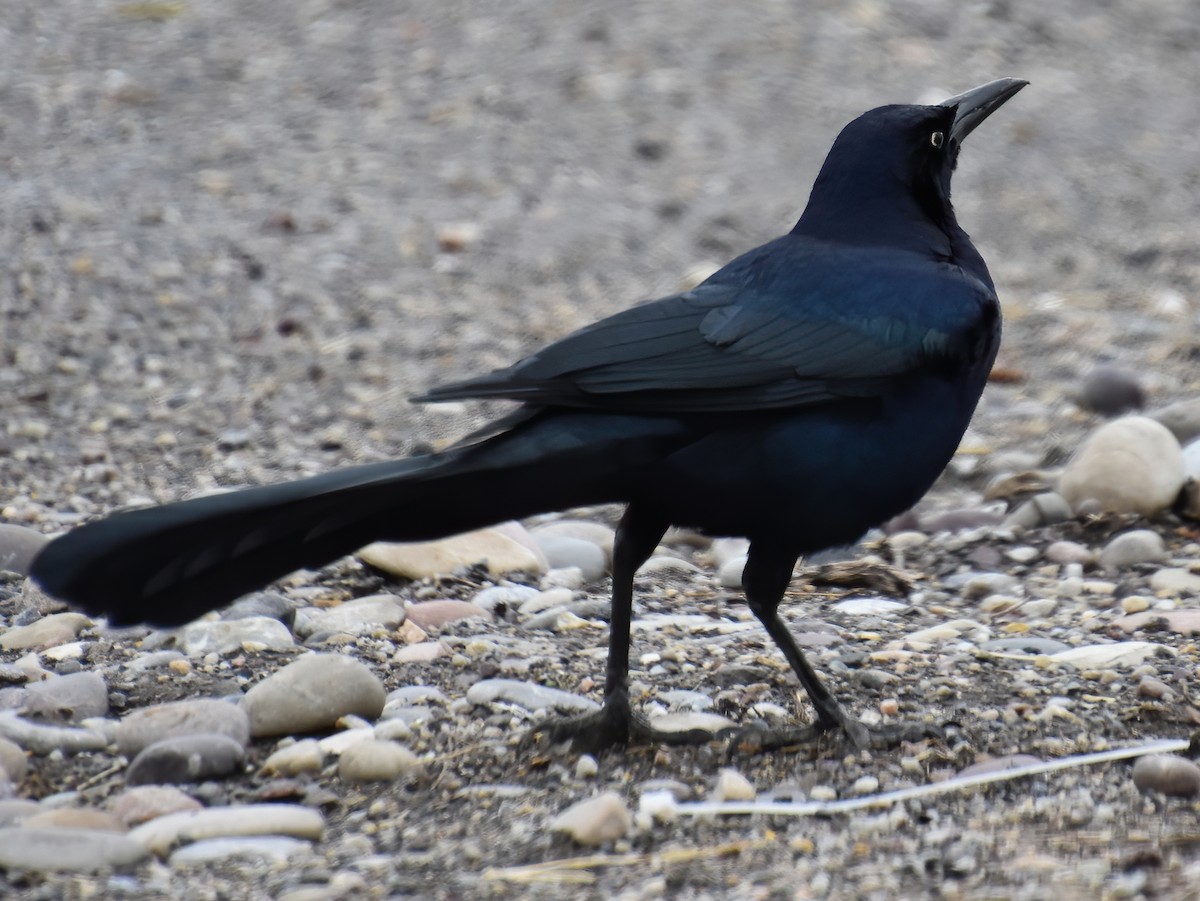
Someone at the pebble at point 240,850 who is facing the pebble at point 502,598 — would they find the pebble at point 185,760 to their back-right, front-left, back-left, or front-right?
front-left

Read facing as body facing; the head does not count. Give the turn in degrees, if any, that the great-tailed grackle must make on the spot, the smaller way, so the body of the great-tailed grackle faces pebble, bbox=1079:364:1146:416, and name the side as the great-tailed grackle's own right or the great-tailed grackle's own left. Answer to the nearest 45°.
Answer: approximately 45° to the great-tailed grackle's own left

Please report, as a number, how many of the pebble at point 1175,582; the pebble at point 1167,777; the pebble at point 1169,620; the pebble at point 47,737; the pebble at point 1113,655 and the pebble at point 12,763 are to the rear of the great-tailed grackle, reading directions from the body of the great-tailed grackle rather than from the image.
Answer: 2

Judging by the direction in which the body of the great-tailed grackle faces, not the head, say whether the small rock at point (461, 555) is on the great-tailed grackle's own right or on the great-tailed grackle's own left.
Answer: on the great-tailed grackle's own left

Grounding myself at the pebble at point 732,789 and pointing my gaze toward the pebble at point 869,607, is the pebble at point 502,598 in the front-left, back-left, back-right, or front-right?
front-left

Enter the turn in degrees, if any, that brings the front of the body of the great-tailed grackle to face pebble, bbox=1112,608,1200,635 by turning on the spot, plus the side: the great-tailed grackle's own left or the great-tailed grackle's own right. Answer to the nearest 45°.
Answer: approximately 45° to the great-tailed grackle's own left

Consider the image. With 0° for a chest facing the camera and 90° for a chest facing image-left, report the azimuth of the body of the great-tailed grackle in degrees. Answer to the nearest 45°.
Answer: approximately 270°

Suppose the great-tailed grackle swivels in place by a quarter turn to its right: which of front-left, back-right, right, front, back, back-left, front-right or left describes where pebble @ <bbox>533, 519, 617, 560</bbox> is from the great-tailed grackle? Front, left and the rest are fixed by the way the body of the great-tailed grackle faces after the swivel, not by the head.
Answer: back

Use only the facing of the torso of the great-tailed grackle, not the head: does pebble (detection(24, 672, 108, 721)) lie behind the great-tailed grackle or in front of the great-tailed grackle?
behind

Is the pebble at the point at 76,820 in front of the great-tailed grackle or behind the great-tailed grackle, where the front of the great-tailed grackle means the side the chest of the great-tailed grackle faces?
behind

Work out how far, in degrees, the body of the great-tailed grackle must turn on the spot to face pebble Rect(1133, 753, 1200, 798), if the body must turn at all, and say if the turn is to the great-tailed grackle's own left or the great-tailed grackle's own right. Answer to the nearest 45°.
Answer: approximately 45° to the great-tailed grackle's own right

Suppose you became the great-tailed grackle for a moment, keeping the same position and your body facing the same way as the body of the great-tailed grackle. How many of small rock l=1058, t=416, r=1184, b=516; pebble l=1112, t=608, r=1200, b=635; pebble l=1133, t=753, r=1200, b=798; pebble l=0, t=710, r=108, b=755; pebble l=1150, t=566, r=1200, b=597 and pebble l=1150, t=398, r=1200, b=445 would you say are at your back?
1

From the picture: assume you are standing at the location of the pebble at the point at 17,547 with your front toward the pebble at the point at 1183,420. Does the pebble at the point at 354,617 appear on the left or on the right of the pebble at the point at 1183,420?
right

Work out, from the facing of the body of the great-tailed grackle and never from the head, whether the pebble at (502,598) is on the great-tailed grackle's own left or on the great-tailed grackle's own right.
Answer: on the great-tailed grackle's own left

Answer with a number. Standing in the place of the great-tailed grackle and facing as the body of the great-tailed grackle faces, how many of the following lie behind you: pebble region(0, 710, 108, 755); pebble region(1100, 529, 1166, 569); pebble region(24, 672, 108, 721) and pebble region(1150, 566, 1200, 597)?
2

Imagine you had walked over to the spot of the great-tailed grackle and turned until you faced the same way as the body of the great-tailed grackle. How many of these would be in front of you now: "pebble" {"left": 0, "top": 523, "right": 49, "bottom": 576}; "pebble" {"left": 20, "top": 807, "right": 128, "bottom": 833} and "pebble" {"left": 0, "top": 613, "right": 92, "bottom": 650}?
0

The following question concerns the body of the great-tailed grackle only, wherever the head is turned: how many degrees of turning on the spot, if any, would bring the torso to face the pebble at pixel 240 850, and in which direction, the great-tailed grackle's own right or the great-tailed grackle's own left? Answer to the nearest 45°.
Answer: approximately 135° to the great-tailed grackle's own right
